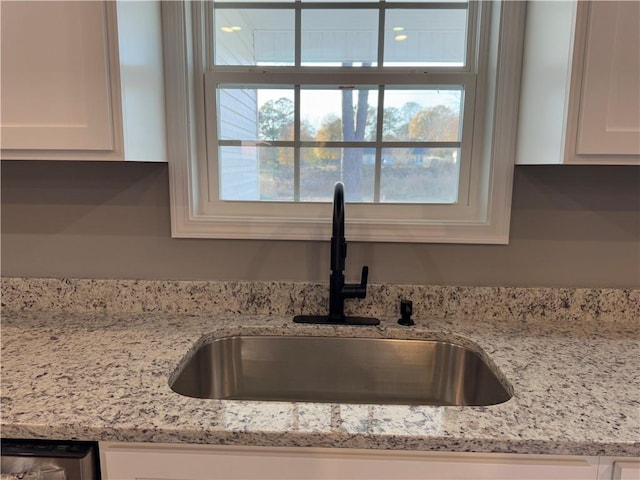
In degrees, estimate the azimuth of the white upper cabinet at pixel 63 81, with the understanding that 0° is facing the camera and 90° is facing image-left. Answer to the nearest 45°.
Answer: approximately 0°

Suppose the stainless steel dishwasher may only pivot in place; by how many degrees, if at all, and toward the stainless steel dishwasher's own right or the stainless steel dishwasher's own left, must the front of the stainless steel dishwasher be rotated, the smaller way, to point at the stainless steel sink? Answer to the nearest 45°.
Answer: approximately 90° to the stainless steel dishwasher's own left

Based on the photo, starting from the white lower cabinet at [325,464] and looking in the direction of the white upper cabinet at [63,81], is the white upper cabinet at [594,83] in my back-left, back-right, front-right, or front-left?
back-right

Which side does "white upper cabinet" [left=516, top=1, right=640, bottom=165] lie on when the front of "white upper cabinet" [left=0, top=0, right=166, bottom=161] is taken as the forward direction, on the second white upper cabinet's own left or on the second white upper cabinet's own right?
on the second white upper cabinet's own left

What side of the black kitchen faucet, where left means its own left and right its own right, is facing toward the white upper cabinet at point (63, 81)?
right
